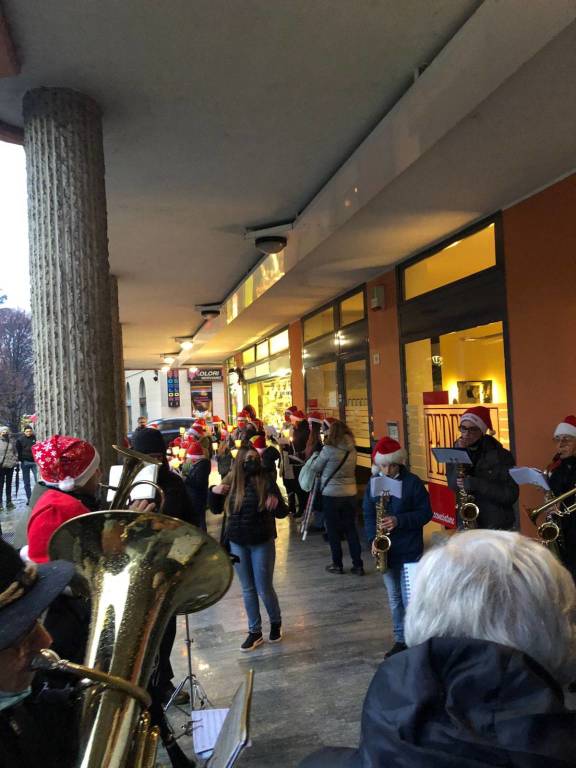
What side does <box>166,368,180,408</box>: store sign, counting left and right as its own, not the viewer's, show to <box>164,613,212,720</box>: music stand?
front

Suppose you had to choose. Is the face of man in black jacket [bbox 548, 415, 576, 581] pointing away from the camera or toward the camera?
toward the camera

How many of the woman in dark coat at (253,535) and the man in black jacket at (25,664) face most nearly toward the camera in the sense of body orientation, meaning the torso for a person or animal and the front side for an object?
1

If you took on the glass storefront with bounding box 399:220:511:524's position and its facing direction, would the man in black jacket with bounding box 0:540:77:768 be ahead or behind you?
ahead

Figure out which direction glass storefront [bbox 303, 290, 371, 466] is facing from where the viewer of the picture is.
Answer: facing the viewer and to the left of the viewer

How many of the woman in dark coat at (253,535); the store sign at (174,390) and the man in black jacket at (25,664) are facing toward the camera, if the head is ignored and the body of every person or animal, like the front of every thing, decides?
2

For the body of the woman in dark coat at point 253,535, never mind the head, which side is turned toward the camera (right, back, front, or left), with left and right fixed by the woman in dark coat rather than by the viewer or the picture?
front

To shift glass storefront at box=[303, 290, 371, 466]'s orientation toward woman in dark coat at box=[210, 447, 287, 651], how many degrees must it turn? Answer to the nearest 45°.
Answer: approximately 45° to its left

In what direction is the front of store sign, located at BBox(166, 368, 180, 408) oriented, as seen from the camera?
facing the viewer

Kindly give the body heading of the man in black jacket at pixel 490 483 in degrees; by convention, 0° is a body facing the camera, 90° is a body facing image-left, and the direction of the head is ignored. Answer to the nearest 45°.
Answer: approximately 45°

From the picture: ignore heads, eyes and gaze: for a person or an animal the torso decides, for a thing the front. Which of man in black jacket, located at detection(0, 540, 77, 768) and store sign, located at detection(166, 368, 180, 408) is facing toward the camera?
the store sign

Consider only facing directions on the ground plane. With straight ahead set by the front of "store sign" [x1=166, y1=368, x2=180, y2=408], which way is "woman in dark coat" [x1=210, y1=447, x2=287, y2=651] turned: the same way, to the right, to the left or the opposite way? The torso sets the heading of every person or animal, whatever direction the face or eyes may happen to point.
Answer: the same way

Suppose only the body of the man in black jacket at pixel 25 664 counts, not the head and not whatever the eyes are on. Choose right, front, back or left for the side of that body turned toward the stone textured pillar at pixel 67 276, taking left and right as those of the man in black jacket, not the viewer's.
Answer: left

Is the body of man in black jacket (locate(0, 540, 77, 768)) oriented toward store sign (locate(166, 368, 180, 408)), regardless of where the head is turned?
no

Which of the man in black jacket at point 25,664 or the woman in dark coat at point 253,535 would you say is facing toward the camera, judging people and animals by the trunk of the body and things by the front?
the woman in dark coat

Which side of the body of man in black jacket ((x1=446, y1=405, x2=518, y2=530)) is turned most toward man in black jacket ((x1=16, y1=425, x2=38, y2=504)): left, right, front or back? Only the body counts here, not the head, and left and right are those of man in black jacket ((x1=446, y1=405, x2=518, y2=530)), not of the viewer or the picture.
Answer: right

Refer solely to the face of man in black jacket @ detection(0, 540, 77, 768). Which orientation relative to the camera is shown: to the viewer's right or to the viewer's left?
to the viewer's right

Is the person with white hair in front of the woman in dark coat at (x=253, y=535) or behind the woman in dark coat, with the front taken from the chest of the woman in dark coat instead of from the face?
in front
